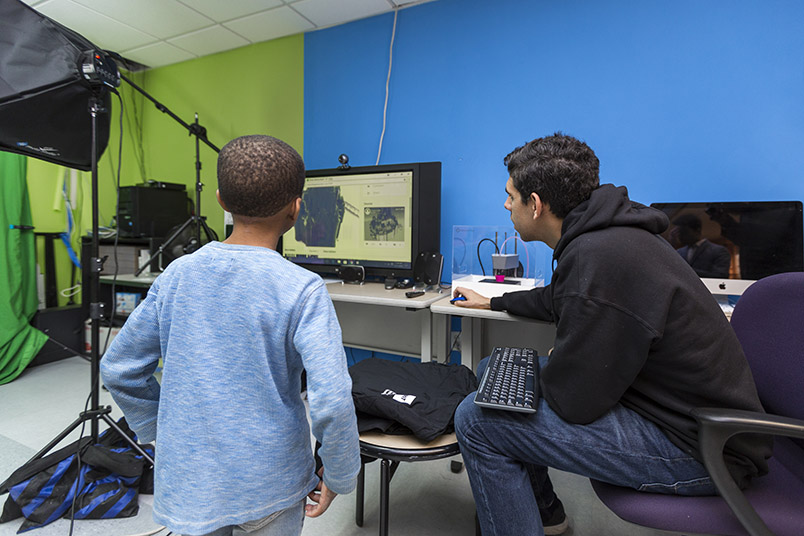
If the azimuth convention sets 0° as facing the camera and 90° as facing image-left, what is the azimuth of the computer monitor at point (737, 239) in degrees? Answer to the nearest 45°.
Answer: approximately 0°

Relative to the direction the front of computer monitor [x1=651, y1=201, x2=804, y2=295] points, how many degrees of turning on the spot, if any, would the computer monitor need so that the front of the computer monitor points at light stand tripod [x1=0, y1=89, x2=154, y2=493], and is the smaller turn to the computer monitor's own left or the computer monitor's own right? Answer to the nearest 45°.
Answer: approximately 45° to the computer monitor's own right

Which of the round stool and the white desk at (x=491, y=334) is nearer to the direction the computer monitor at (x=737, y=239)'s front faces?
the round stool

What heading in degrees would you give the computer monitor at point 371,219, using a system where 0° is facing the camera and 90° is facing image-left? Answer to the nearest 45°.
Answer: approximately 45°

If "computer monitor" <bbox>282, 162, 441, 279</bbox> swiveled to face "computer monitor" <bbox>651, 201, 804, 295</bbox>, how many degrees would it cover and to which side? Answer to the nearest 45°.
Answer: approximately 90° to its left

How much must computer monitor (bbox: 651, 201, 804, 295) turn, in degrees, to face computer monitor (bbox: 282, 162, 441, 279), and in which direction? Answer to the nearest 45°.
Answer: approximately 90° to its right

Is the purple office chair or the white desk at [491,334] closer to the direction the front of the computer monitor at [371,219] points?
the purple office chair

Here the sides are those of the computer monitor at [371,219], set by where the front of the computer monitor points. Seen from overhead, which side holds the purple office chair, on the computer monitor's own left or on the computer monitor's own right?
on the computer monitor's own left

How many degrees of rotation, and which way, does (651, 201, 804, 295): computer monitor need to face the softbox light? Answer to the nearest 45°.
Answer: approximately 45° to its right
